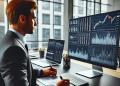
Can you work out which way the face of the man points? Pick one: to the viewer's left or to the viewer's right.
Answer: to the viewer's right

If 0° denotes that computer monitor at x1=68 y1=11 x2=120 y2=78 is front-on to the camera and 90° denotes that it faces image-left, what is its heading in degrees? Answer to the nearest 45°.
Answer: approximately 45°

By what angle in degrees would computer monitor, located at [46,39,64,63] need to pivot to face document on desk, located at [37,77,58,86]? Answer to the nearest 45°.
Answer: approximately 45° to its left

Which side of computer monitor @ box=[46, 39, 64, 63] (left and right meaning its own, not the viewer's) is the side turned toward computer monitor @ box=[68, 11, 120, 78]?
left

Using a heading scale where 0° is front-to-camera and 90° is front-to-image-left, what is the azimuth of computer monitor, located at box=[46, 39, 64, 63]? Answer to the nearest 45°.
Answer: approximately 45°

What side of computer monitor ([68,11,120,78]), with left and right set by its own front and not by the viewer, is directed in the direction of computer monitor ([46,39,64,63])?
right
